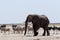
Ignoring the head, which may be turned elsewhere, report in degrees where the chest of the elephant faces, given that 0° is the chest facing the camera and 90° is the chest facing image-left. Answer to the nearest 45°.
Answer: approximately 90°
